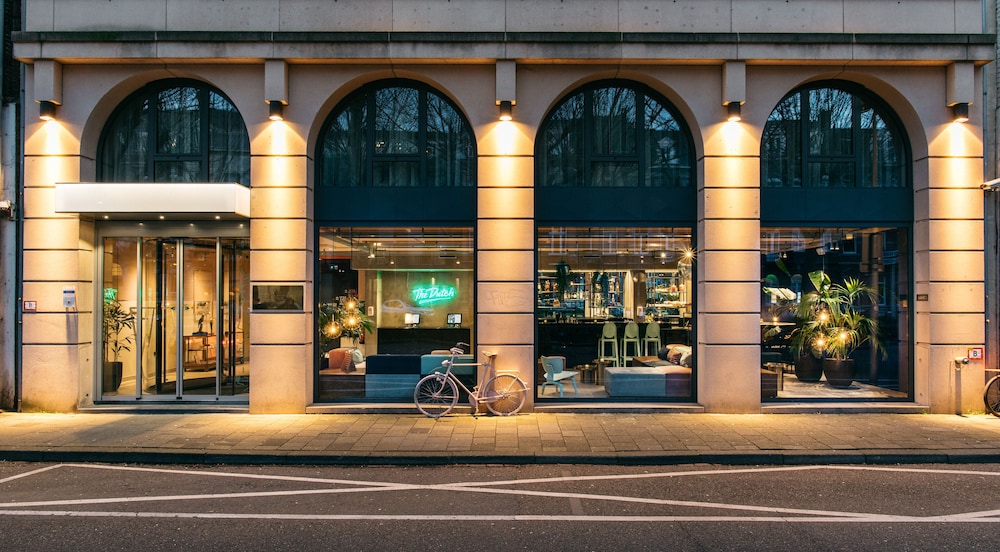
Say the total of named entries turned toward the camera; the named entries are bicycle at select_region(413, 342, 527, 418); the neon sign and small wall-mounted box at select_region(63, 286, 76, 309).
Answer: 2

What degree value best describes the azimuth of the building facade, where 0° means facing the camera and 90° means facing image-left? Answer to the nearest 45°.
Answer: approximately 0°

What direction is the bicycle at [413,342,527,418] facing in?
to the viewer's left

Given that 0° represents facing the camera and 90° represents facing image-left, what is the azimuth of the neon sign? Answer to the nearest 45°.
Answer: approximately 0°

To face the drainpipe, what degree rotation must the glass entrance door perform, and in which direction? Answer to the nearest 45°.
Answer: approximately 90° to its right

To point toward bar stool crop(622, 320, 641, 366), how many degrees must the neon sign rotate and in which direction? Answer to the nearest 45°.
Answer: approximately 90° to its left

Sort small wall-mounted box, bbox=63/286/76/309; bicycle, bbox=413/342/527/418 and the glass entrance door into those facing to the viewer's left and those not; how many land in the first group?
1
